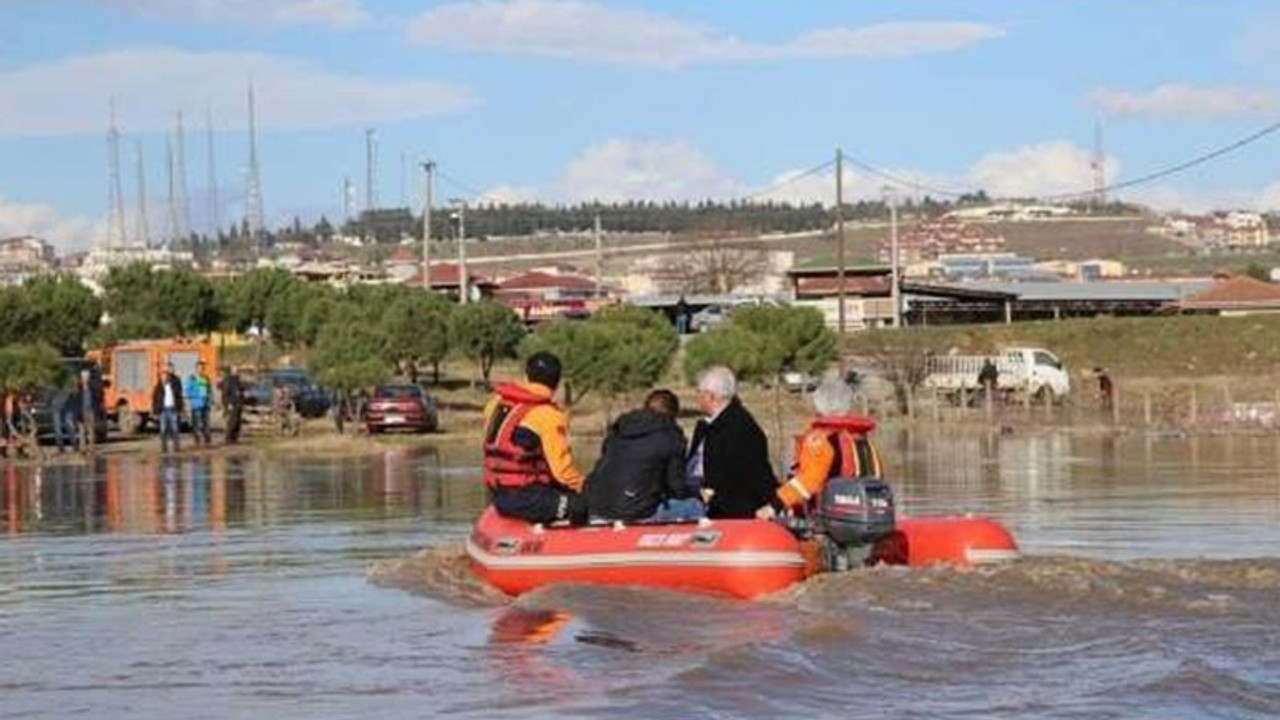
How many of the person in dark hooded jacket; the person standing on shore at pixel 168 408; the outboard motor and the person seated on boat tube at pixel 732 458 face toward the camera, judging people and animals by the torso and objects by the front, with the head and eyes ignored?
1

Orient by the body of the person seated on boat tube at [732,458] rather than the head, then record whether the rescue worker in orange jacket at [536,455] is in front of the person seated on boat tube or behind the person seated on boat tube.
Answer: in front

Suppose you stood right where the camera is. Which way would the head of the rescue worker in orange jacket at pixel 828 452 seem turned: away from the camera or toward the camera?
away from the camera

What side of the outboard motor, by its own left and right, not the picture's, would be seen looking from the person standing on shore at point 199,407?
front

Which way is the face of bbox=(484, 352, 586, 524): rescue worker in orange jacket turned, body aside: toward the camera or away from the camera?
away from the camera

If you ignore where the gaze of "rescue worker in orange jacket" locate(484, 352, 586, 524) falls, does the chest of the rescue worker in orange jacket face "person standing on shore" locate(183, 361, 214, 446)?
no

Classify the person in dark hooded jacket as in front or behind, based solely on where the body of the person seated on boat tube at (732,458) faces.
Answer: in front

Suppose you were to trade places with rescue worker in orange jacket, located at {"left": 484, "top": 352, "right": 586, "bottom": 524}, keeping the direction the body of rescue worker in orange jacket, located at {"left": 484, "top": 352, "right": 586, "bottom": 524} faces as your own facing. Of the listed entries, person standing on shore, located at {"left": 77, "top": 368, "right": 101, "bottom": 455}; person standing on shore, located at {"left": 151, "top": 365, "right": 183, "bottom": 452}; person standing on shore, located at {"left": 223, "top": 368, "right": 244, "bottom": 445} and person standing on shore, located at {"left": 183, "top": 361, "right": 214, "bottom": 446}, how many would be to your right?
0

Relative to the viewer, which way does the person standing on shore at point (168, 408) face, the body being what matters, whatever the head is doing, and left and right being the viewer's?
facing the viewer

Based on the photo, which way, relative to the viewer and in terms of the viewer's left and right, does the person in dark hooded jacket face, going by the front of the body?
facing away from the viewer and to the right of the viewer

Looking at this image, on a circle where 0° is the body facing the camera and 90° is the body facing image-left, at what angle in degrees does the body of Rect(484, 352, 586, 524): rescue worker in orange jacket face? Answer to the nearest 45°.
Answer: approximately 225°
